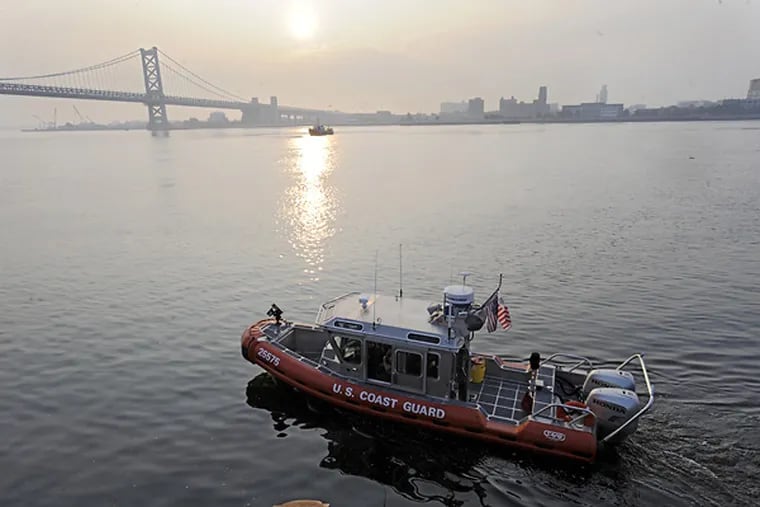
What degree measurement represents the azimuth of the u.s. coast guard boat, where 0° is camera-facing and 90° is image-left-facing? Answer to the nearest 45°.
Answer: approximately 135°
